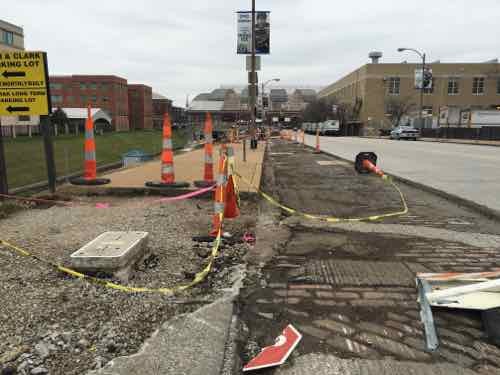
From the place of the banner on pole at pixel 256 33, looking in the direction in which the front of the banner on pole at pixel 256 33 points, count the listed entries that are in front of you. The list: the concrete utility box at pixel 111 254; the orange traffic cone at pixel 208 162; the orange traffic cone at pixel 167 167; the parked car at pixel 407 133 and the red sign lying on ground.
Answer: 4

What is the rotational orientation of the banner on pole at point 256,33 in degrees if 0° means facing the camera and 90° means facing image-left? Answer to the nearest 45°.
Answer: approximately 0°

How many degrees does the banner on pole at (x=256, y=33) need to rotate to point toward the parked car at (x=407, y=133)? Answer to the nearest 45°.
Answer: approximately 135° to its left

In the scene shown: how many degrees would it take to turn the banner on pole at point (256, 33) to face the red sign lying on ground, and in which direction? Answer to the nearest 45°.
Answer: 0° — it already faces it

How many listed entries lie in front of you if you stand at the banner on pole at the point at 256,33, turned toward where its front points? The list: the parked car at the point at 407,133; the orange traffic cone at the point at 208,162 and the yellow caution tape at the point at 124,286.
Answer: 2

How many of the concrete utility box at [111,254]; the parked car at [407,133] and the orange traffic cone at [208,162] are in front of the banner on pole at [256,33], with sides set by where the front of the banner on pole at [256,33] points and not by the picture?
2

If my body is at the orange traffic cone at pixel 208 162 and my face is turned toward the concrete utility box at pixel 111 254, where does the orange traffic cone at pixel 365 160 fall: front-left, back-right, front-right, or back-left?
back-left

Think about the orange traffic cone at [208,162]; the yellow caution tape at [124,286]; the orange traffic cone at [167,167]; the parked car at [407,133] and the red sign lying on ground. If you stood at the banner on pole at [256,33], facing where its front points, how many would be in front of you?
4

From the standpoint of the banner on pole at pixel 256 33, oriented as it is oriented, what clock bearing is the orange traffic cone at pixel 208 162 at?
The orange traffic cone is roughly at 12 o'clock from the banner on pole.
